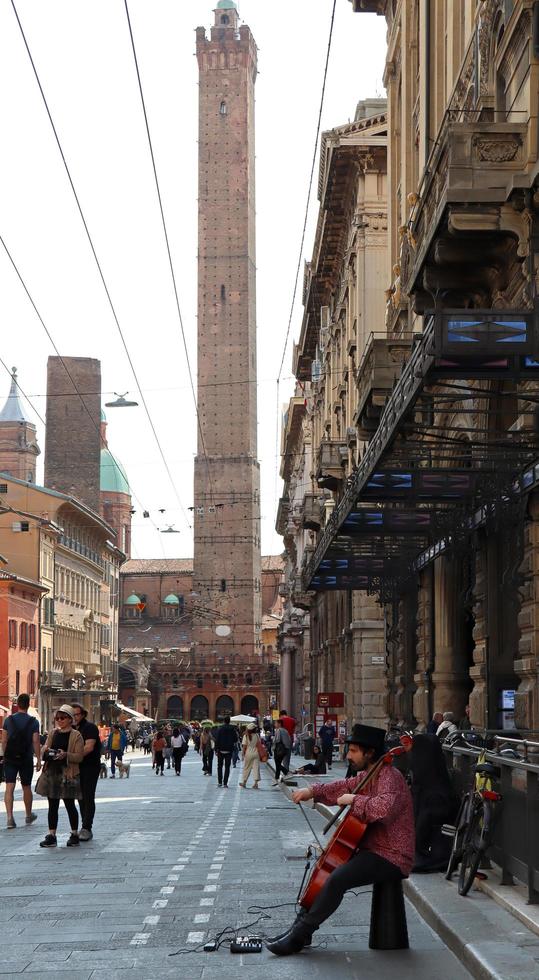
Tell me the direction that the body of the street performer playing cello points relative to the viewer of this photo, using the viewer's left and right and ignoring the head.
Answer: facing to the left of the viewer

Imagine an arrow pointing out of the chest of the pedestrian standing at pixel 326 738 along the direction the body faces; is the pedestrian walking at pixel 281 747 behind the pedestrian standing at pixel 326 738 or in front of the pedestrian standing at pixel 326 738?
in front

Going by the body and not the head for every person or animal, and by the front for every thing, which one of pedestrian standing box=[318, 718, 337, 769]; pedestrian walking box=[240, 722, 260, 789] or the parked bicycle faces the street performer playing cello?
pedestrian standing box=[318, 718, 337, 769]

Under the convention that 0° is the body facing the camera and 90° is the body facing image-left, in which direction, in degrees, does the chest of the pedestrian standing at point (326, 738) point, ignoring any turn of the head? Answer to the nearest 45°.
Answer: approximately 0°

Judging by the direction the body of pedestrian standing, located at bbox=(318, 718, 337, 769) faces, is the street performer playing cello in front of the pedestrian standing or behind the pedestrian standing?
in front

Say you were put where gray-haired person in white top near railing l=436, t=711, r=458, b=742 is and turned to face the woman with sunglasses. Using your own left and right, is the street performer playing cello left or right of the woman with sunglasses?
left

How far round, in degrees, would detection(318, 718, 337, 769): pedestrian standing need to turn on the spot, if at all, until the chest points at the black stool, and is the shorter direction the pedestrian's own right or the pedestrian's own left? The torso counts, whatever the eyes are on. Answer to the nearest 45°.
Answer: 0° — they already face it

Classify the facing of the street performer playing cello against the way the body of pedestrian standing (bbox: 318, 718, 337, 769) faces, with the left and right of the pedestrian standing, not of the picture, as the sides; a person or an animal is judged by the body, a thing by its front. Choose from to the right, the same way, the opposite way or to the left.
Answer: to the right
